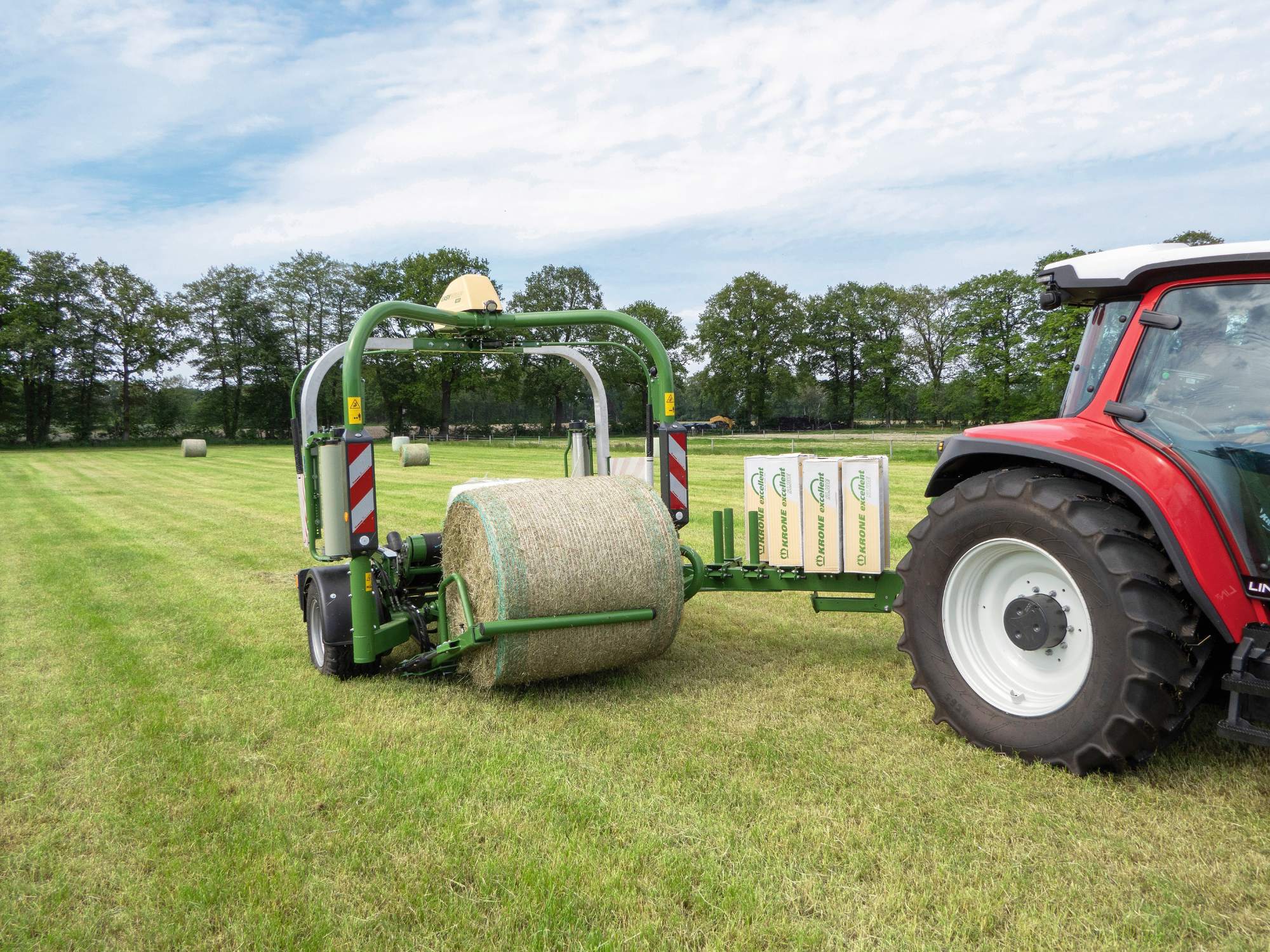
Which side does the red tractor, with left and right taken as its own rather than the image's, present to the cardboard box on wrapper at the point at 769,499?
back

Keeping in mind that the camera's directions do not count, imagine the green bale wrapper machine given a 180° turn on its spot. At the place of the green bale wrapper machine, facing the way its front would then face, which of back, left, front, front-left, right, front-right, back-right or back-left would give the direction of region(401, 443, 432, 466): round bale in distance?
front-right

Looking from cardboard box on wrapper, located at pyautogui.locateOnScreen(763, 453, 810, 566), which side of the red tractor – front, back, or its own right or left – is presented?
back

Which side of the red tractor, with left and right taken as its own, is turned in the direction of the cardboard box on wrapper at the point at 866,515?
back

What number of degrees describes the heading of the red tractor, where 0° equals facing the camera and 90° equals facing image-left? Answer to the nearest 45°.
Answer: approximately 315°

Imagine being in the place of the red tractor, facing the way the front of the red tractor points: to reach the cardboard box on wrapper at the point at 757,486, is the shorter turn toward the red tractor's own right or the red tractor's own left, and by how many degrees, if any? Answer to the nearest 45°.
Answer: approximately 180°

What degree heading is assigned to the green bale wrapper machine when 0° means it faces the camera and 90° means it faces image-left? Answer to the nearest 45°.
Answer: approximately 315°
